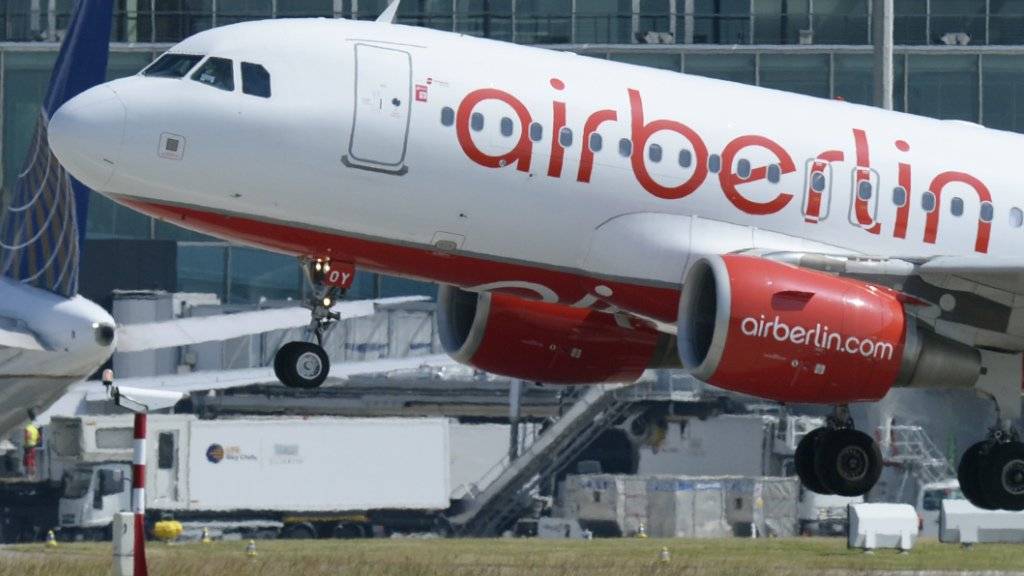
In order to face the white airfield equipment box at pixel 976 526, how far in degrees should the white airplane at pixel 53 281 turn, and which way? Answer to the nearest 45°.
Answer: approximately 135° to its right

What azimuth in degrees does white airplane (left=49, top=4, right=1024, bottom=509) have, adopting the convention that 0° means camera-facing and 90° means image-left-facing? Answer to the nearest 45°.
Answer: approximately 45°

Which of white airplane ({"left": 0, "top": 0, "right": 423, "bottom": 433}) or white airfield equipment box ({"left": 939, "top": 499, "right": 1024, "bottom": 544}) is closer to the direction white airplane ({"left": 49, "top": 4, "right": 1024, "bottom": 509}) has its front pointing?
the white airplane

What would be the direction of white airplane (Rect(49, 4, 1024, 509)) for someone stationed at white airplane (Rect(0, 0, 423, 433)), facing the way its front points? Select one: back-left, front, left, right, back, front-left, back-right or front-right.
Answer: back

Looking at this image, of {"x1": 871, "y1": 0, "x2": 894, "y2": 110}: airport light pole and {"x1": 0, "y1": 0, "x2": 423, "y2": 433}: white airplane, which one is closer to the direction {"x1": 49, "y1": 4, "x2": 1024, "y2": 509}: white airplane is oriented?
the white airplane

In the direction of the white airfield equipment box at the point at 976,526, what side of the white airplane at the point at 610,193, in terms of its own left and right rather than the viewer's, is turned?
back

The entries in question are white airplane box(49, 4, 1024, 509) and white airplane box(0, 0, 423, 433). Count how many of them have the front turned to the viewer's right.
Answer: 0

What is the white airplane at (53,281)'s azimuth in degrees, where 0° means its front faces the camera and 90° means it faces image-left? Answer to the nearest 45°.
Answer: approximately 135°

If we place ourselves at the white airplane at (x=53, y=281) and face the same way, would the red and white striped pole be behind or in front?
behind

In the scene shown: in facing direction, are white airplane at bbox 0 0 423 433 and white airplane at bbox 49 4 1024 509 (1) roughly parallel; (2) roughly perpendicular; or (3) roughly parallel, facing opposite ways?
roughly perpendicular
